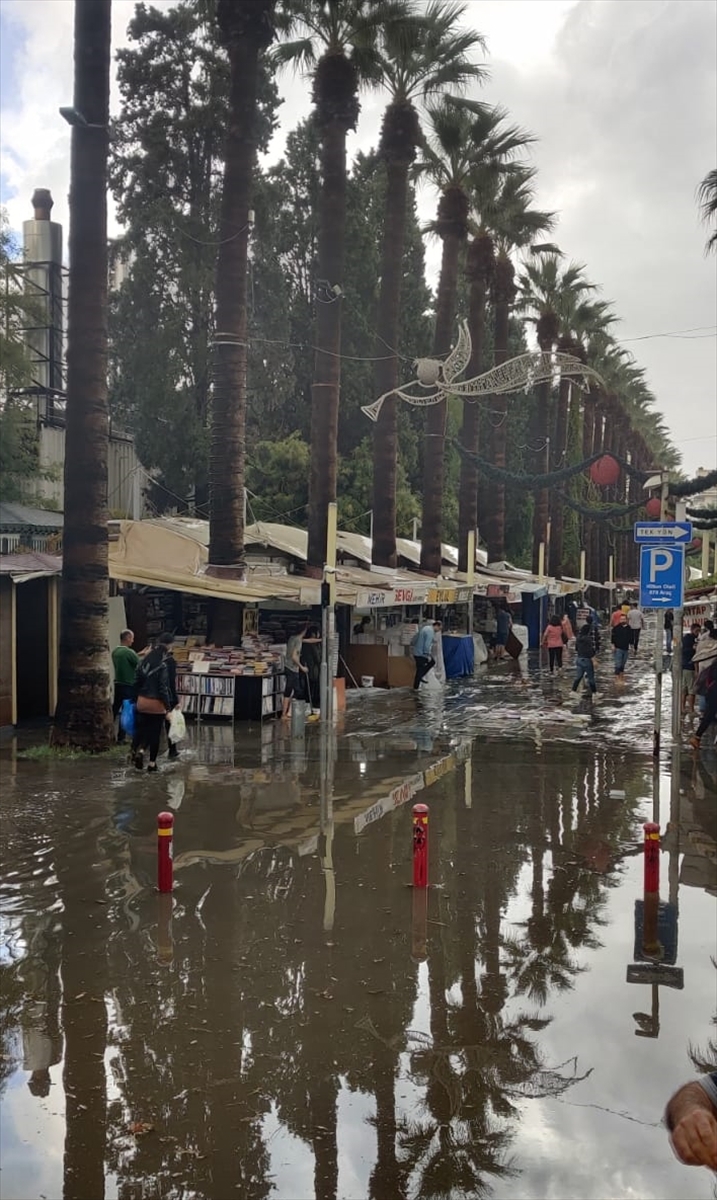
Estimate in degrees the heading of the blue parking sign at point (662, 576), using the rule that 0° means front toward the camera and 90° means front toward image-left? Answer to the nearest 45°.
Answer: approximately 0°

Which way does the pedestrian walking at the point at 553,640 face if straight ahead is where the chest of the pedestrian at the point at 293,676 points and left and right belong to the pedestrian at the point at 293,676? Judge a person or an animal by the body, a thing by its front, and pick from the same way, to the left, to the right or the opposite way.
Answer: to the left

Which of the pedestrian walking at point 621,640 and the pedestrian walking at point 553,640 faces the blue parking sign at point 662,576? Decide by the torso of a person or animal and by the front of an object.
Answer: the pedestrian walking at point 621,640

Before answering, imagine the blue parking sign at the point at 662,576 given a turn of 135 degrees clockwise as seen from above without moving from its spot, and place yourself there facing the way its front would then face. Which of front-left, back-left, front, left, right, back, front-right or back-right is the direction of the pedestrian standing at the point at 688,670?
front-right

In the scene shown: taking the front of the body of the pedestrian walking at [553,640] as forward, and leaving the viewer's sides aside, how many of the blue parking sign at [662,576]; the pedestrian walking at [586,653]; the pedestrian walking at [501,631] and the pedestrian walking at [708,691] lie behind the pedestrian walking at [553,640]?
3
